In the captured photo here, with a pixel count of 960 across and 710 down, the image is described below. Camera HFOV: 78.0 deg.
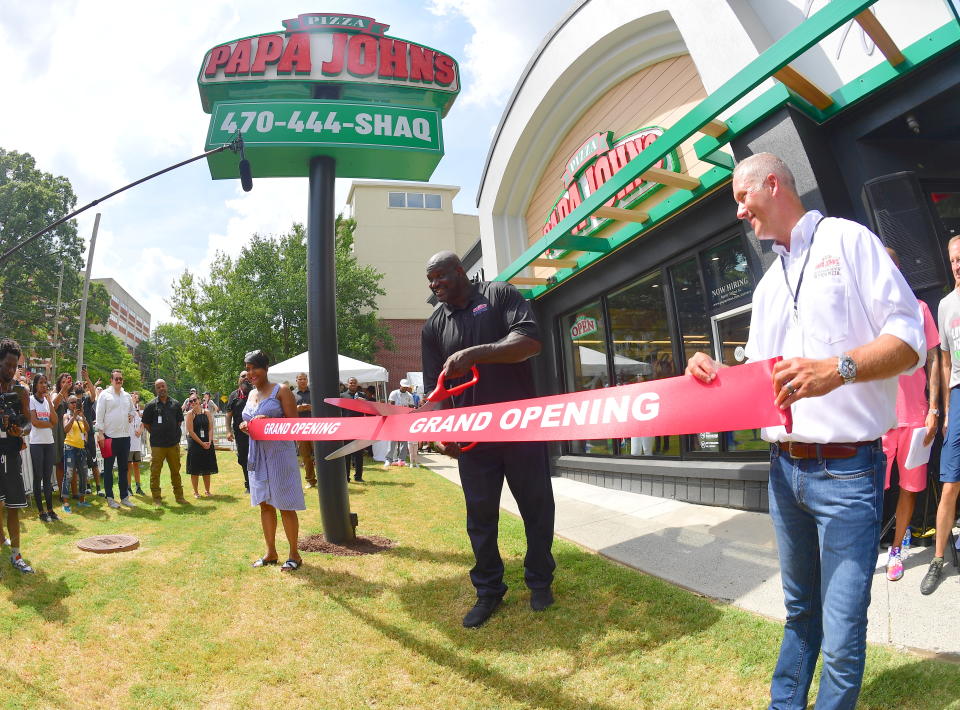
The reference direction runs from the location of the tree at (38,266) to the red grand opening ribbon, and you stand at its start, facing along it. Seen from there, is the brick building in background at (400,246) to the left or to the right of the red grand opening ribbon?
left

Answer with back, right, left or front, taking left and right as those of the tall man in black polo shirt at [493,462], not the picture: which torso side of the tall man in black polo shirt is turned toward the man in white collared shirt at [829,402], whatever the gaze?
left

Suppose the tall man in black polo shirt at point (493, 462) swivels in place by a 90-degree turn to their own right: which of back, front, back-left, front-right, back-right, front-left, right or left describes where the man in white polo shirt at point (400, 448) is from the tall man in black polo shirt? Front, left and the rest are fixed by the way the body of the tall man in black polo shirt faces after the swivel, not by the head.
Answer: front-right

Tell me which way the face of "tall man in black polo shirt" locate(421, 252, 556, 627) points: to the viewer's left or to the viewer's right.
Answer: to the viewer's left

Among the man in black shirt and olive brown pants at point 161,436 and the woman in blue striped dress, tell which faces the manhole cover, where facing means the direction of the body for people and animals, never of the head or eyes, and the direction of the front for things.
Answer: the man in black shirt and olive brown pants

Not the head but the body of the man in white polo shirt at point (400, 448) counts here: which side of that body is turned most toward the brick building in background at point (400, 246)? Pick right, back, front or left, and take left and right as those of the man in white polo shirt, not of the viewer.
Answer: back

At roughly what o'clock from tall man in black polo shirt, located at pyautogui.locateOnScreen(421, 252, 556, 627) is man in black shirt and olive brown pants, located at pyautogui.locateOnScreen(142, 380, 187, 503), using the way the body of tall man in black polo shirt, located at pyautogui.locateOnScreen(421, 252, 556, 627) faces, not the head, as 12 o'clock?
man in black shirt and olive brown pants, located at pyautogui.locateOnScreen(142, 380, 187, 503) is roughly at 3 o'clock from tall man in black polo shirt, located at pyautogui.locateOnScreen(421, 252, 556, 627).

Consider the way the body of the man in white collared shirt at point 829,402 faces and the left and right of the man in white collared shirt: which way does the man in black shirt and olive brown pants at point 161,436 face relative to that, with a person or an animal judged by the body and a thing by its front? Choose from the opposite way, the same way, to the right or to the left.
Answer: to the left

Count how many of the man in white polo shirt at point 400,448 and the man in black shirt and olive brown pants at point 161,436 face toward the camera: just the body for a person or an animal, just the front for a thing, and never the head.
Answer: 2
